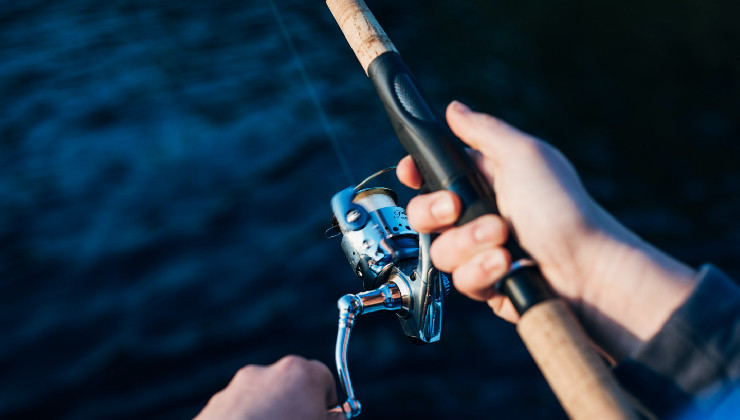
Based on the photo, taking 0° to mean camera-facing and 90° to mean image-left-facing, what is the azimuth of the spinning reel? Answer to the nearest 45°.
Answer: approximately 135°
